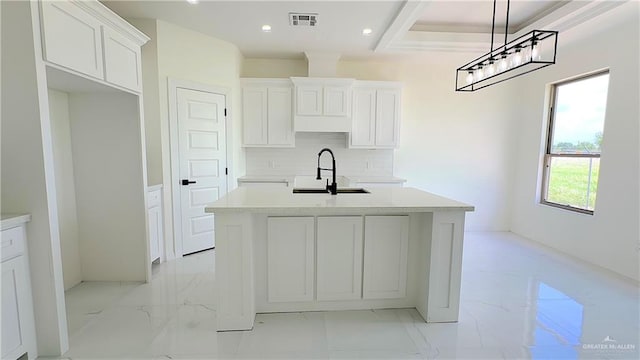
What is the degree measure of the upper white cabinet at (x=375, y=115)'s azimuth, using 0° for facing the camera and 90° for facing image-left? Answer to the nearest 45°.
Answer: approximately 0°

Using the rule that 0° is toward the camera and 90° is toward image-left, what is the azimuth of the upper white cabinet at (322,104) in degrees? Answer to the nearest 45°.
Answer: approximately 0°

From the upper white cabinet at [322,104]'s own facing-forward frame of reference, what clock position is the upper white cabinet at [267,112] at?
the upper white cabinet at [267,112] is roughly at 3 o'clock from the upper white cabinet at [322,104].

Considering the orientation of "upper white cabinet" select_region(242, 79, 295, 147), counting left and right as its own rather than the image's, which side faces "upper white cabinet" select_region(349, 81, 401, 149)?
left

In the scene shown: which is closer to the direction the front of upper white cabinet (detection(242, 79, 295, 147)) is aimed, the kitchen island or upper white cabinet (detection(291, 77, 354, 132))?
the kitchen island

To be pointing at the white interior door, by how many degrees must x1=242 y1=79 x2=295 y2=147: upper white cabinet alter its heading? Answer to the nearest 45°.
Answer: approximately 45° to its right

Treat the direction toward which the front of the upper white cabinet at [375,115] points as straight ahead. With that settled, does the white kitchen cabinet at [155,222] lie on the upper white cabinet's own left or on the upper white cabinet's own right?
on the upper white cabinet's own right

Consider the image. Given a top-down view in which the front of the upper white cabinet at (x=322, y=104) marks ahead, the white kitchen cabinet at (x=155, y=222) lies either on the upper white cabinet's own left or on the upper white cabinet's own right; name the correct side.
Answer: on the upper white cabinet's own right

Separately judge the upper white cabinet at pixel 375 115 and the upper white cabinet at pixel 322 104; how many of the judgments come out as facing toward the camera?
2

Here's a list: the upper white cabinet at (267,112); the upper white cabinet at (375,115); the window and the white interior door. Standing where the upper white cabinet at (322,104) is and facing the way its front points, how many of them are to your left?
2

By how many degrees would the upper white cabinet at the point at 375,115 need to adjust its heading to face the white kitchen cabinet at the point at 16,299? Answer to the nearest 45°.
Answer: approximately 45° to its right

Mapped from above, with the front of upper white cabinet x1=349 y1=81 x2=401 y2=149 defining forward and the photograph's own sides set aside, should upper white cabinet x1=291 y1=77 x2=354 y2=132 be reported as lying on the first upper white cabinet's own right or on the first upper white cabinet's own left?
on the first upper white cabinet's own right
